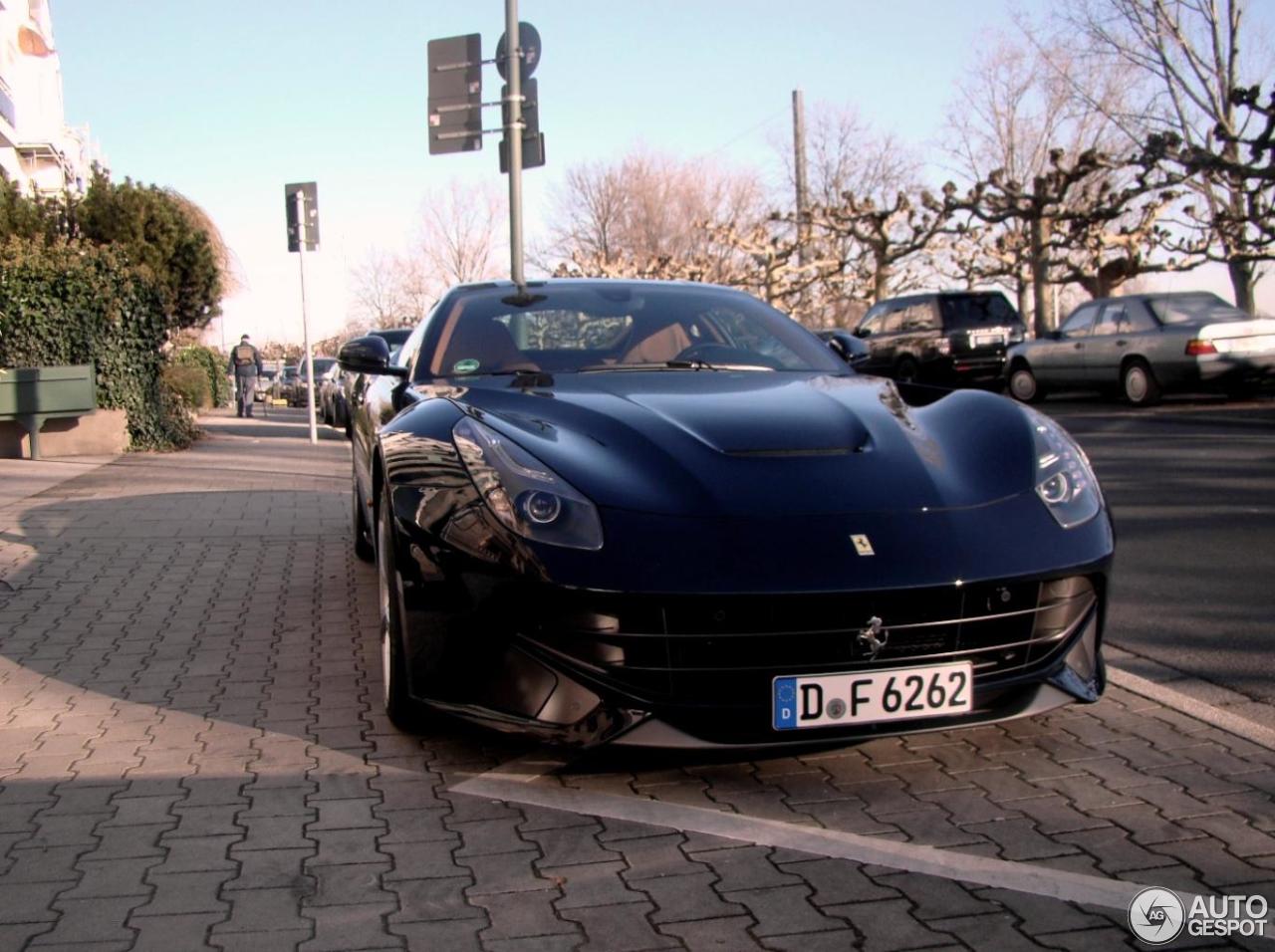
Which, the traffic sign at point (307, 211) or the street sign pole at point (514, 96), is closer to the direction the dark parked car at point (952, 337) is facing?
the traffic sign

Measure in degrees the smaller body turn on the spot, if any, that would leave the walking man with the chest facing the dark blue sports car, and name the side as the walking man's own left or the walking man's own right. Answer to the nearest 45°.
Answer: approximately 180°

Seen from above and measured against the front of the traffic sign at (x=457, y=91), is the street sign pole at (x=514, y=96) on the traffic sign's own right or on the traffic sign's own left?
on the traffic sign's own right

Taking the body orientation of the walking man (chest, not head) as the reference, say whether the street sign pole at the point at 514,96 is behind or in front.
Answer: behind

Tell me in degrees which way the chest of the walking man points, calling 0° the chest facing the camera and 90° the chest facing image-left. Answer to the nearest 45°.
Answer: approximately 180°

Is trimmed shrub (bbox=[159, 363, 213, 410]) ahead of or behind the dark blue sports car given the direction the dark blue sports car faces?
behind

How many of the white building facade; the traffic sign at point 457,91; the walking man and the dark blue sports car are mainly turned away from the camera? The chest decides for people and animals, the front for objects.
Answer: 2

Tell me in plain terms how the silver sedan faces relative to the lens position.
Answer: facing away from the viewer and to the left of the viewer

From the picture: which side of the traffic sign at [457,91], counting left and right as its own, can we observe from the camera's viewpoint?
back

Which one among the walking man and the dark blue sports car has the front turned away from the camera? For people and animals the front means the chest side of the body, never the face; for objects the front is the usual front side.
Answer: the walking man
